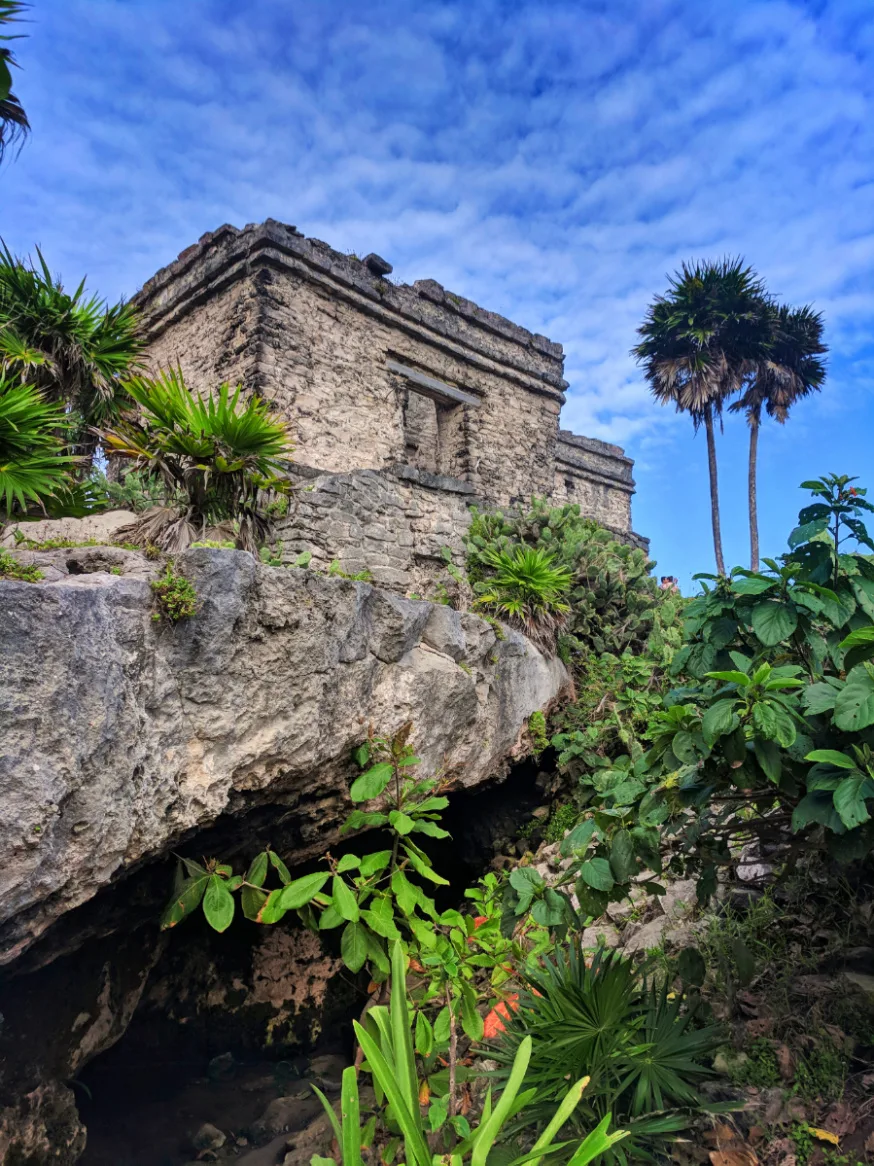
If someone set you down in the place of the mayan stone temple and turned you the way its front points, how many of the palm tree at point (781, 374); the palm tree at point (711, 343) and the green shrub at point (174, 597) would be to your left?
2

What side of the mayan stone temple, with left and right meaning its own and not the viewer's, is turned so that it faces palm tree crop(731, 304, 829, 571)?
left

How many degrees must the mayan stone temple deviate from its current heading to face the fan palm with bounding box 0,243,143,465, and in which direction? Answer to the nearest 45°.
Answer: approximately 90° to its right

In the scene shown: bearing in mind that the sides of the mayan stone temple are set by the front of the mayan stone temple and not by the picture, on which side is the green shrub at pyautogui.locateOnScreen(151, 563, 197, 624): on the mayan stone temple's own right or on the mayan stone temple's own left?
on the mayan stone temple's own right

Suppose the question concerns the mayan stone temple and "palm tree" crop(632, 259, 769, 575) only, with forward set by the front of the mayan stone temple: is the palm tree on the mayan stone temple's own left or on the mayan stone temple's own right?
on the mayan stone temple's own left

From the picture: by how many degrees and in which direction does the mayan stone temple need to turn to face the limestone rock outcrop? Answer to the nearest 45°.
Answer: approximately 45° to its right

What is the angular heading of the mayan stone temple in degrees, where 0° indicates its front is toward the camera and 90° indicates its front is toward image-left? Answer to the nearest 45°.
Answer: approximately 315°
